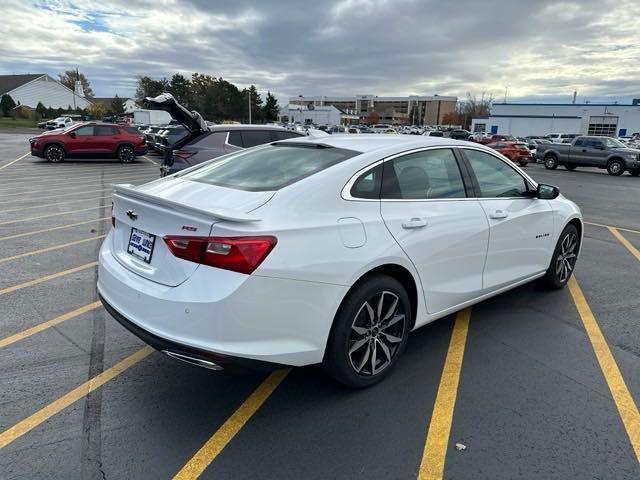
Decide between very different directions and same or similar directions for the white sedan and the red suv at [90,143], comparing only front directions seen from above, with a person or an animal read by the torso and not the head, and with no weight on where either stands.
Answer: very different directions

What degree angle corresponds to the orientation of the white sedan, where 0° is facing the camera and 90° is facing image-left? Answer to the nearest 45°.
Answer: approximately 225°

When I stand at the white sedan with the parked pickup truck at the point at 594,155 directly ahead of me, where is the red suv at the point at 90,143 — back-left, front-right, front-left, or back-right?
front-left

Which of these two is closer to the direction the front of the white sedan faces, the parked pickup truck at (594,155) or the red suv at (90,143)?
the parked pickup truck

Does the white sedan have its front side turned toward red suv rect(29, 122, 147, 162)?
no

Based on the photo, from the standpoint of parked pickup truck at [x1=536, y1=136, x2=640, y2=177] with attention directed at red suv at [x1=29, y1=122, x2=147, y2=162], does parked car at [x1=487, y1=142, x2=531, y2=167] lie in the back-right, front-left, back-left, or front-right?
front-right

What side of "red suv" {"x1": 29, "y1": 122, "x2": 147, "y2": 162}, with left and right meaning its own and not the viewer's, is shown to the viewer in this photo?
left

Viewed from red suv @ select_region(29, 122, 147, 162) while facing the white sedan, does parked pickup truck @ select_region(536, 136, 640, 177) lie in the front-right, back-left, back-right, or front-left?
front-left

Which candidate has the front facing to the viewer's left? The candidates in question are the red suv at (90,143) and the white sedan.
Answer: the red suv

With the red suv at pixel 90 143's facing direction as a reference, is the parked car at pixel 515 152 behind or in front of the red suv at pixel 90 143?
behind

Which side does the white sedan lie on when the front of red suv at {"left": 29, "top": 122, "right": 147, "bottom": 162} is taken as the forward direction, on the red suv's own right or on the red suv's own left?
on the red suv's own left

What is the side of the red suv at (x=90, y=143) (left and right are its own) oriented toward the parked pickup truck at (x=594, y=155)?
back

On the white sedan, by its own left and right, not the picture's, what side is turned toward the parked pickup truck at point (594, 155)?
front
